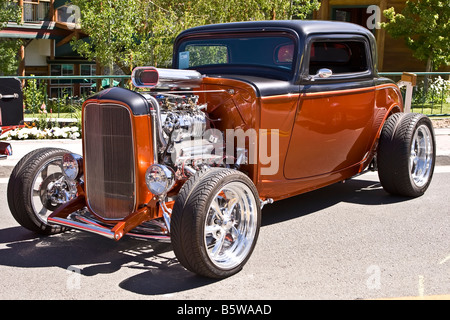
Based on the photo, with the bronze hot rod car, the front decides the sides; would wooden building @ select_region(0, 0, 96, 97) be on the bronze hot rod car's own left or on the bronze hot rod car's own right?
on the bronze hot rod car's own right

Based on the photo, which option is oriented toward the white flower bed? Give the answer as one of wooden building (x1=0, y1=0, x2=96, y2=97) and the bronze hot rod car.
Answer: the wooden building

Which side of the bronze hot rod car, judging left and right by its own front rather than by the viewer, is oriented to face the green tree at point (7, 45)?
right

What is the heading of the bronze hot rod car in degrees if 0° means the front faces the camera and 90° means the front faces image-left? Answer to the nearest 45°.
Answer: approximately 45°

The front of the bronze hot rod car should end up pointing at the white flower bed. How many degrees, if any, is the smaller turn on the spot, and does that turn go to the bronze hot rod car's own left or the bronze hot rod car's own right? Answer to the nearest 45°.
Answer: approximately 90° to the bronze hot rod car's own right

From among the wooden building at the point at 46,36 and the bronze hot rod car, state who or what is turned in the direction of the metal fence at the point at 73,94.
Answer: the wooden building

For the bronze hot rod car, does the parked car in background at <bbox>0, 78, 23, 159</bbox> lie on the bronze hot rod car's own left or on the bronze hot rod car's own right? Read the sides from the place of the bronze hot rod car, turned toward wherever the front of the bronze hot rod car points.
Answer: on the bronze hot rod car's own right

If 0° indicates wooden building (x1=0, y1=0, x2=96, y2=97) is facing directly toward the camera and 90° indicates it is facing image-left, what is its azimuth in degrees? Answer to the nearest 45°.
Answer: approximately 0°

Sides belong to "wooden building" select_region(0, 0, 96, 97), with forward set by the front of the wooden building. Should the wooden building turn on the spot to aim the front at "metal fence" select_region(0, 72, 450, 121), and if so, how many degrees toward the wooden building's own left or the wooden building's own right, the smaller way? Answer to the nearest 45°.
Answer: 0° — it already faces it
